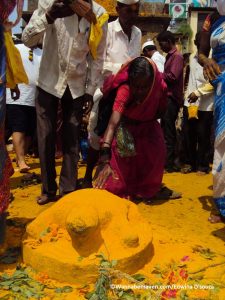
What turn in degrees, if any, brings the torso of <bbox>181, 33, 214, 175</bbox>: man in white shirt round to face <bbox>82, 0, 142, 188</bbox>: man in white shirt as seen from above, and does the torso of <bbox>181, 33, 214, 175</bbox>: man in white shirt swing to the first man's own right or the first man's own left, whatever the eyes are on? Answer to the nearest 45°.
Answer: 0° — they already face them

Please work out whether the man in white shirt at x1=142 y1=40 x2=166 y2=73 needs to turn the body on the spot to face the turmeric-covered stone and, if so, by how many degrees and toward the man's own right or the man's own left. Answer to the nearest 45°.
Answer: approximately 45° to the man's own left

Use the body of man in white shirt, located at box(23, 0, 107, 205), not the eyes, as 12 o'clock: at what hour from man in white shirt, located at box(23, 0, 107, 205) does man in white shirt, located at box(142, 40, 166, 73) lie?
man in white shirt, located at box(142, 40, 166, 73) is roughly at 7 o'clock from man in white shirt, located at box(23, 0, 107, 205).

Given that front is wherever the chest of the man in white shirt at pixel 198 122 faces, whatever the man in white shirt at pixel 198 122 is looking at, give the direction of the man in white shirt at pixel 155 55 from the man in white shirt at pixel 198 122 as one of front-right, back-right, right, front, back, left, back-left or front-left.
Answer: right

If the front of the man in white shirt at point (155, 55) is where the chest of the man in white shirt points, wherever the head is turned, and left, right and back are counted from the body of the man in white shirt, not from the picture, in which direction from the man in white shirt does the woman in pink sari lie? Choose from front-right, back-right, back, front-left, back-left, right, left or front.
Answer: front-left

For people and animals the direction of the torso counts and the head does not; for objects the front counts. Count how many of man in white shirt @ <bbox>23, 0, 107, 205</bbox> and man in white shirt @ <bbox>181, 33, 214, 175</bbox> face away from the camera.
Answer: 0

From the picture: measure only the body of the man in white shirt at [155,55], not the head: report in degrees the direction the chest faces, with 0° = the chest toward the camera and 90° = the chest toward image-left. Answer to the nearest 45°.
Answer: approximately 45°

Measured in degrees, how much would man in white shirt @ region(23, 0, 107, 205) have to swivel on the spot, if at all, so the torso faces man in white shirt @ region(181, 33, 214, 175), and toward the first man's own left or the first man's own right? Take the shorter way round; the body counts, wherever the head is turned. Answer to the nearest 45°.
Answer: approximately 135° to the first man's own left

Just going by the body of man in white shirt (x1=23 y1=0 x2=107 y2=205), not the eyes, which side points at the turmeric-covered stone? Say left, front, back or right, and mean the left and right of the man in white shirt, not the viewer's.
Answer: front

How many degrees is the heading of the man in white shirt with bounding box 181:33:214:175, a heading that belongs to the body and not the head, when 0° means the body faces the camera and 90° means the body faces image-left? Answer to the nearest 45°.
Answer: approximately 45°

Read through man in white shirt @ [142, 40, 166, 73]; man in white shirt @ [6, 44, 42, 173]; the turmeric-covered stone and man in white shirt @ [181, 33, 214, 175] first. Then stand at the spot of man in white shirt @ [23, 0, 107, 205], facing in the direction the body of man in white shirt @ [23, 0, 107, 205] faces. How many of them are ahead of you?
1

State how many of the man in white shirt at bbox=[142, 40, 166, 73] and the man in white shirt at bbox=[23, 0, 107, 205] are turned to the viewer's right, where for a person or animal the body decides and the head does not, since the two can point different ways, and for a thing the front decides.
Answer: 0
